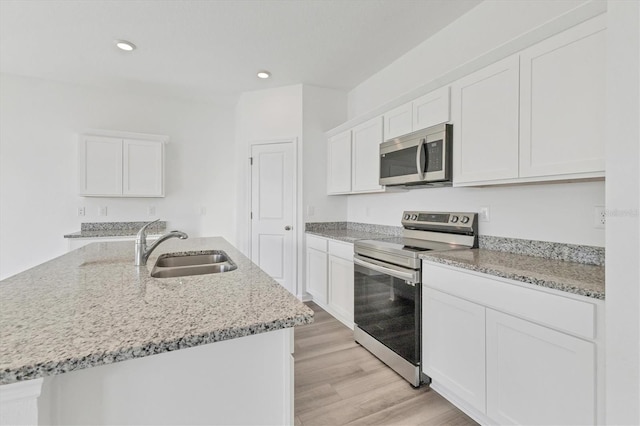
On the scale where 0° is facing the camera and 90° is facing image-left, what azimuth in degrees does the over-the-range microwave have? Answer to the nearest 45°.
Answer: approximately 45°

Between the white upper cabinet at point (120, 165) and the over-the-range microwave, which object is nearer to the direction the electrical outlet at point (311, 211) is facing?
the over-the-range microwave

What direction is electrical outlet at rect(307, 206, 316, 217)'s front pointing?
toward the camera

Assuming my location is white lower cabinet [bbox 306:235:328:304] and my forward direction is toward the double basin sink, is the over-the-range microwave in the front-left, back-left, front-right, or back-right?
front-left

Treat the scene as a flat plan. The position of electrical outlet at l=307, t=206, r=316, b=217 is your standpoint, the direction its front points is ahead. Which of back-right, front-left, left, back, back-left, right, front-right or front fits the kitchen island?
front

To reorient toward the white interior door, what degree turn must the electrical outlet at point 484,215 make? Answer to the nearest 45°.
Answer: approximately 45° to its right

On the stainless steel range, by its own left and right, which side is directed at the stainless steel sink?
front

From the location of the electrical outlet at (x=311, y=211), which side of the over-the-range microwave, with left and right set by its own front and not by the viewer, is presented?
right

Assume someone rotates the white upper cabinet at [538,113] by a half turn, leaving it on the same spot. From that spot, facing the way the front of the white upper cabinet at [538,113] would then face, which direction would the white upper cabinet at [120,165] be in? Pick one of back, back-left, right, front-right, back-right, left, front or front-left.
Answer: back-left

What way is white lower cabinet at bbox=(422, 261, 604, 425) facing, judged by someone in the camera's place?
facing the viewer and to the left of the viewer

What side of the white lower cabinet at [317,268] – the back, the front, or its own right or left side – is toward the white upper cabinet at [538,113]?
left

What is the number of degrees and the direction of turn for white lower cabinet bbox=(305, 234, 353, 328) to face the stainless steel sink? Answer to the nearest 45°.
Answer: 0° — it already faces it

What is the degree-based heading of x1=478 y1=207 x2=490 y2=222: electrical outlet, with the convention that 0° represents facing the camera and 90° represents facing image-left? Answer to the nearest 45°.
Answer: approximately 45°

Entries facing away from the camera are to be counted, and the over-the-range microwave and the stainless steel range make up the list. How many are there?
0

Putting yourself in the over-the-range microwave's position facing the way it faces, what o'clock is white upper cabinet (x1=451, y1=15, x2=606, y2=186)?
The white upper cabinet is roughly at 9 o'clock from the over-the-range microwave.
